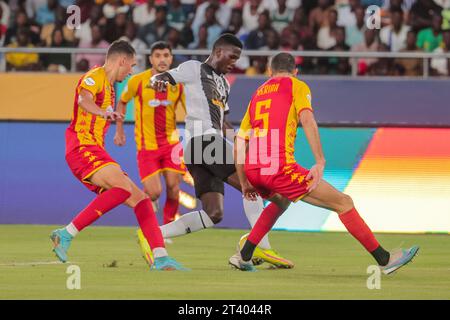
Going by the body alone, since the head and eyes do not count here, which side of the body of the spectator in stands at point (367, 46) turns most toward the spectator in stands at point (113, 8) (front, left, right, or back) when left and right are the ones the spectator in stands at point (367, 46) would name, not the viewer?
right

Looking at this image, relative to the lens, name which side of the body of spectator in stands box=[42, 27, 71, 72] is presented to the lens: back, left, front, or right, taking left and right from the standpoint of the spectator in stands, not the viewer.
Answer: front

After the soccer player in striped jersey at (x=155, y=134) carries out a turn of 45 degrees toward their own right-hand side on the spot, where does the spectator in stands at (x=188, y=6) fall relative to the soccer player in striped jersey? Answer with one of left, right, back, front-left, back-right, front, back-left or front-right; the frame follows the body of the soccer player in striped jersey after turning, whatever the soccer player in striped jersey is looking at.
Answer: back-right

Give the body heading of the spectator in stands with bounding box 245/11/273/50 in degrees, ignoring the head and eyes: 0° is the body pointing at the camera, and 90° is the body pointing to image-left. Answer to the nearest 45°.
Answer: approximately 45°

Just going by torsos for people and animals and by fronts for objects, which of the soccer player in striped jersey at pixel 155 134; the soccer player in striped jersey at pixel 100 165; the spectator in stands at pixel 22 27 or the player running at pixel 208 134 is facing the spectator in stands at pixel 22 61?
the spectator in stands at pixel 22 27

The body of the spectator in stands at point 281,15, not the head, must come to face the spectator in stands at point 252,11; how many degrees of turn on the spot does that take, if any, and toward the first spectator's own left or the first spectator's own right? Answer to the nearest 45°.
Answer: approximately 90° to the first spectator's own right

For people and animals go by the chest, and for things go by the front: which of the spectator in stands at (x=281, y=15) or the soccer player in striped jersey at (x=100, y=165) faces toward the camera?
the spectator in stands

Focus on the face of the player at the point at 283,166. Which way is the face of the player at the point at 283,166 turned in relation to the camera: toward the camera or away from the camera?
away from the camera

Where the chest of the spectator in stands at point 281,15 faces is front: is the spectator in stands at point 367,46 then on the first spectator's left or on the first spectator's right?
on the first spectator's left

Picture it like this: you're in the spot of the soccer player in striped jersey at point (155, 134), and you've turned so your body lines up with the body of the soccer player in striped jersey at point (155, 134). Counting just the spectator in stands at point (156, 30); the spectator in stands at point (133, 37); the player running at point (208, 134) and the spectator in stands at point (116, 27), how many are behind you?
3

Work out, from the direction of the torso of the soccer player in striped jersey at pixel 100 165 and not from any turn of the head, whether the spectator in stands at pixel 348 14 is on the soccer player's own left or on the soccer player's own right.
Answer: on the soccer player's own left

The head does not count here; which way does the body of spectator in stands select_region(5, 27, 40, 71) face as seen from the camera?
toward the camera

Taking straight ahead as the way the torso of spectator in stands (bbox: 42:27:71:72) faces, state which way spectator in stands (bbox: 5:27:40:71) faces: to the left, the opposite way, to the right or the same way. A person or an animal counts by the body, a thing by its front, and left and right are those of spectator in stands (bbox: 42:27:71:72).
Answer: the same way

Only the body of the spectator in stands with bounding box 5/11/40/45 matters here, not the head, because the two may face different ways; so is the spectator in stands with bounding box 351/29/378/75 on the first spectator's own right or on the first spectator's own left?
on the first spectator's own left

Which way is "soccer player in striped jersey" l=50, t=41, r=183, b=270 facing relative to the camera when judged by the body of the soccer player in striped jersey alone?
to the viewer's right

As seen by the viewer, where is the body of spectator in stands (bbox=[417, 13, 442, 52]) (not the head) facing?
toward the camera

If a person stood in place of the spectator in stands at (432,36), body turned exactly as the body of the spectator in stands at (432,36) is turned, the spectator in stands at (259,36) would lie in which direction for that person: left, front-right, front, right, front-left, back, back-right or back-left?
right

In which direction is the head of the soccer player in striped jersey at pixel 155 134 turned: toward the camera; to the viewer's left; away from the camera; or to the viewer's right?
toward the camera
